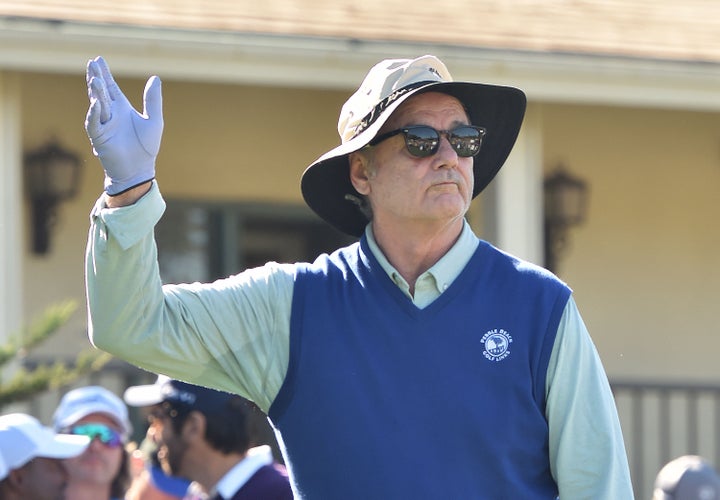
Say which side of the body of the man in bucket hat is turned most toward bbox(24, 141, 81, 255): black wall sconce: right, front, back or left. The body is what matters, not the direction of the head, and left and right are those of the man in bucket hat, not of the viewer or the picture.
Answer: back

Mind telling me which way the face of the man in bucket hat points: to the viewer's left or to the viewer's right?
to the viewer's right

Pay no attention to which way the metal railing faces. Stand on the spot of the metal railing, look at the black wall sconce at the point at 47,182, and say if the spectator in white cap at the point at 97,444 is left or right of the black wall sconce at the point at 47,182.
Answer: left

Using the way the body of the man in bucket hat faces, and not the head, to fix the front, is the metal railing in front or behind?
behind

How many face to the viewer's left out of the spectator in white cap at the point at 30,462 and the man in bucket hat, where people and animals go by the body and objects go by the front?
0

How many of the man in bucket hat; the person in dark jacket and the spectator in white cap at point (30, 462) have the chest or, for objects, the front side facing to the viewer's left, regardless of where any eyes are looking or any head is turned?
1

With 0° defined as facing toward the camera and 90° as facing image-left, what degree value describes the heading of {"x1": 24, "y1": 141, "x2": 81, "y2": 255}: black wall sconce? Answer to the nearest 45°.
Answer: approximately 315°

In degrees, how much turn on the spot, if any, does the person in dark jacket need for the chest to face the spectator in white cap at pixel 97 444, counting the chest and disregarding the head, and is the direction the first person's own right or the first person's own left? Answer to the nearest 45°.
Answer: approximately 45° to the first person's own right

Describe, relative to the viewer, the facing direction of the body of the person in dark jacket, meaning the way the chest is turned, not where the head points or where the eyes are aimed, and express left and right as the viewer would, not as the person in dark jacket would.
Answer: facing to the left of the viewer

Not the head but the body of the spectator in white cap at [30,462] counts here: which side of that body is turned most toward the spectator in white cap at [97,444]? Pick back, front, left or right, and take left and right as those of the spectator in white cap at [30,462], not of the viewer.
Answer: left

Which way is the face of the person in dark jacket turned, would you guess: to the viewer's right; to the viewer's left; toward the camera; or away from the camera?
to the viewer's left

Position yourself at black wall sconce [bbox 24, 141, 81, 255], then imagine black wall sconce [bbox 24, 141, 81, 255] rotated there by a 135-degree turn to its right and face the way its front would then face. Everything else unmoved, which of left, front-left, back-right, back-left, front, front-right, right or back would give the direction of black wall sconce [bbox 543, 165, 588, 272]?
back
